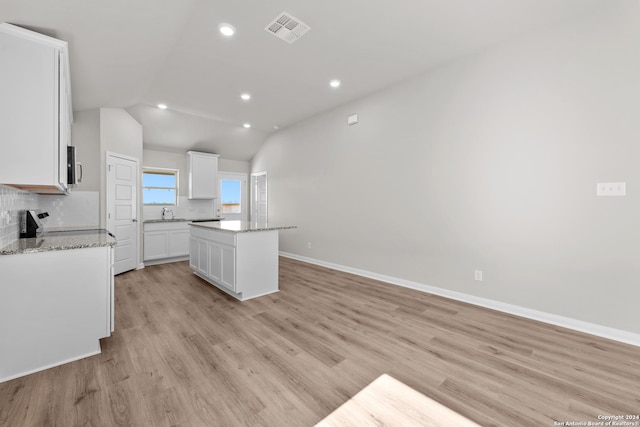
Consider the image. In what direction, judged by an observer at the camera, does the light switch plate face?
facing the viewer

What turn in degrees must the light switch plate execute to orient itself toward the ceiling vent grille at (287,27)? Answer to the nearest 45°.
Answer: approximately 45° to its right

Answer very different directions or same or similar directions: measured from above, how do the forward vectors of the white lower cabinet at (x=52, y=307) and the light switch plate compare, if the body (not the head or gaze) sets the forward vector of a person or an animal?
very different directions

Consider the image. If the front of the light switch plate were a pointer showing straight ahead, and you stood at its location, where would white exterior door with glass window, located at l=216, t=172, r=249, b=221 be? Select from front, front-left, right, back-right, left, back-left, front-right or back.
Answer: right

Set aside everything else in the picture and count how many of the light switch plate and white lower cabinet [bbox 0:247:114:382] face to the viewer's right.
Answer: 1

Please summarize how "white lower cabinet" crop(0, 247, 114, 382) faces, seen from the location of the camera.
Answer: facing to the right of the viewer

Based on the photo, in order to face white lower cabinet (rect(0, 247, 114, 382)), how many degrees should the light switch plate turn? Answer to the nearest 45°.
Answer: approximately 45° to its right

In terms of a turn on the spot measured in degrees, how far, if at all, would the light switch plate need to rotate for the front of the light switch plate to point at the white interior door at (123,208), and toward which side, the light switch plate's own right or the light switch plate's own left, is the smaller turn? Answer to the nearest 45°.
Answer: approximately 45° to the light switch plate's own right

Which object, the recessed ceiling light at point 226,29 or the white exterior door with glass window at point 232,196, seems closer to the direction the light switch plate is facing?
the recessed ceiling light

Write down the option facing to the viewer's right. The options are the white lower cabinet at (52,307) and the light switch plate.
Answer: the white lower cabinet

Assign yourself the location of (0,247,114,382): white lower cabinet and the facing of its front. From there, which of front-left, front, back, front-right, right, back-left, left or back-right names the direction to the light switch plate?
front-right
